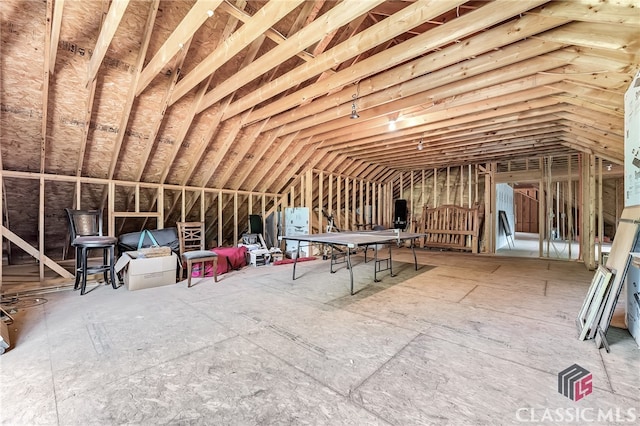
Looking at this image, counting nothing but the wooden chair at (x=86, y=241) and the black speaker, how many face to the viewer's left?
0

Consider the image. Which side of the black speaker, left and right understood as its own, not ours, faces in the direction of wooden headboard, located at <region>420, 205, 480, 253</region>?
left

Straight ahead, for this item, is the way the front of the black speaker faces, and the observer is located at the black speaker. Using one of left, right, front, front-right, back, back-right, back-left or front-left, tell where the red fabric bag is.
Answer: front-right

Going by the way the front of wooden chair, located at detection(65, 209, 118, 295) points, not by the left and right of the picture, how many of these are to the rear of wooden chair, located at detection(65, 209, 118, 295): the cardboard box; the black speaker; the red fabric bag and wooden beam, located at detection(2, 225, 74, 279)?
1

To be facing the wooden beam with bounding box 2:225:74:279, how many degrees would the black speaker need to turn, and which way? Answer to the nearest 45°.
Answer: approximately 45° to its right

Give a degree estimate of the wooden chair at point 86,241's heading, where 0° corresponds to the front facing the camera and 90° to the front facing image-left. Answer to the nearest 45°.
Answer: approximately 315°

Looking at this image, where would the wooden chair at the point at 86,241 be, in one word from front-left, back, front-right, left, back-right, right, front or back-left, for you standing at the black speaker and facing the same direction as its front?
front-right
